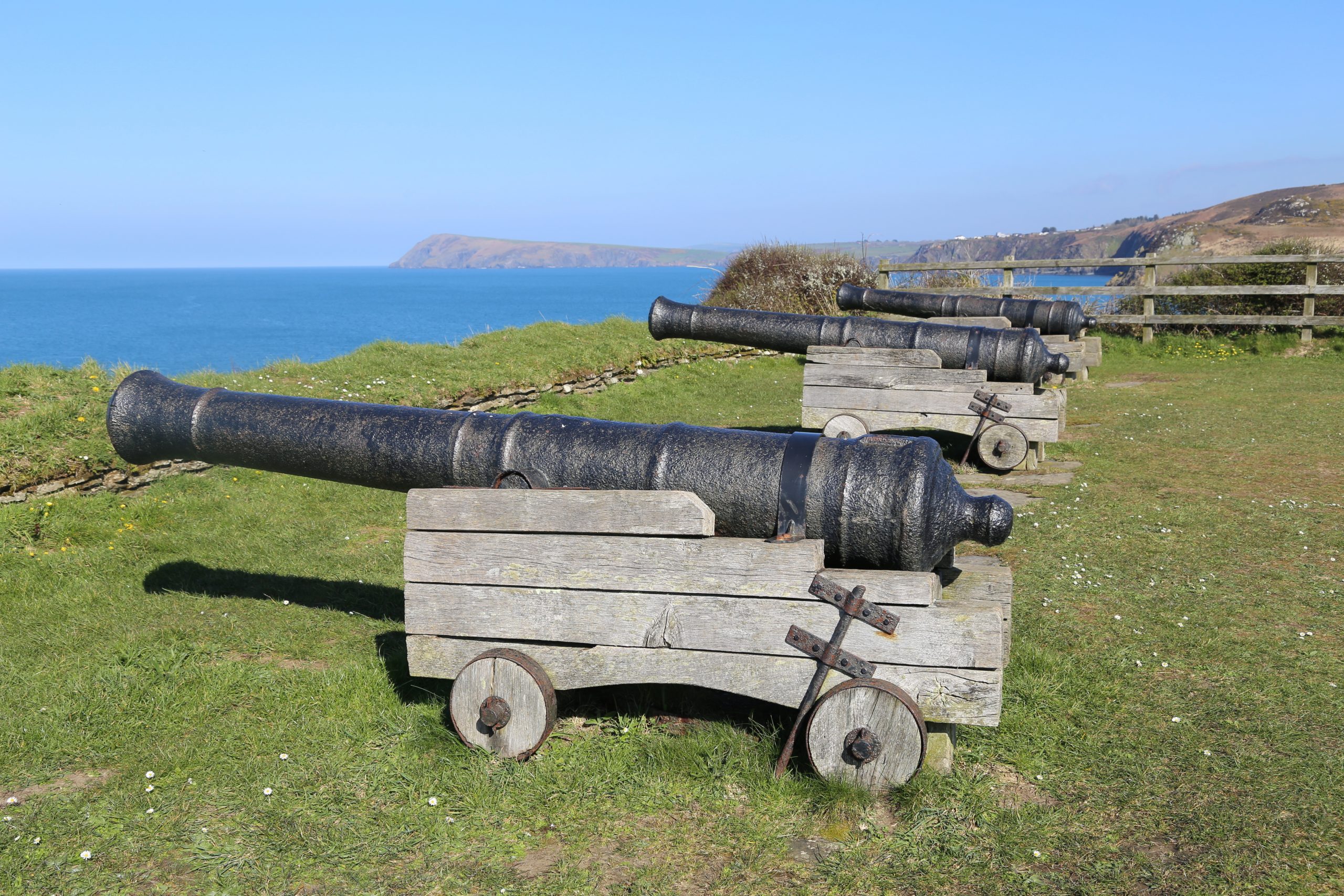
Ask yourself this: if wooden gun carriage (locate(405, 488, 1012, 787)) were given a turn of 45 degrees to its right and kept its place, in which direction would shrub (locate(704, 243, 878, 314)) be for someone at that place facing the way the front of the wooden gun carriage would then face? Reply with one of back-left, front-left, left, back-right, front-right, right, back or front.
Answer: front-right

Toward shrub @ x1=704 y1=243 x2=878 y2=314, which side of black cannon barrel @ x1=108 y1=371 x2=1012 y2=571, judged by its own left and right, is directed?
right

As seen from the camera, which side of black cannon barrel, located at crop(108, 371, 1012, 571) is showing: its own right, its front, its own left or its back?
left

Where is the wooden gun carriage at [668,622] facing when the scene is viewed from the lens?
facing to the left of the viewer
